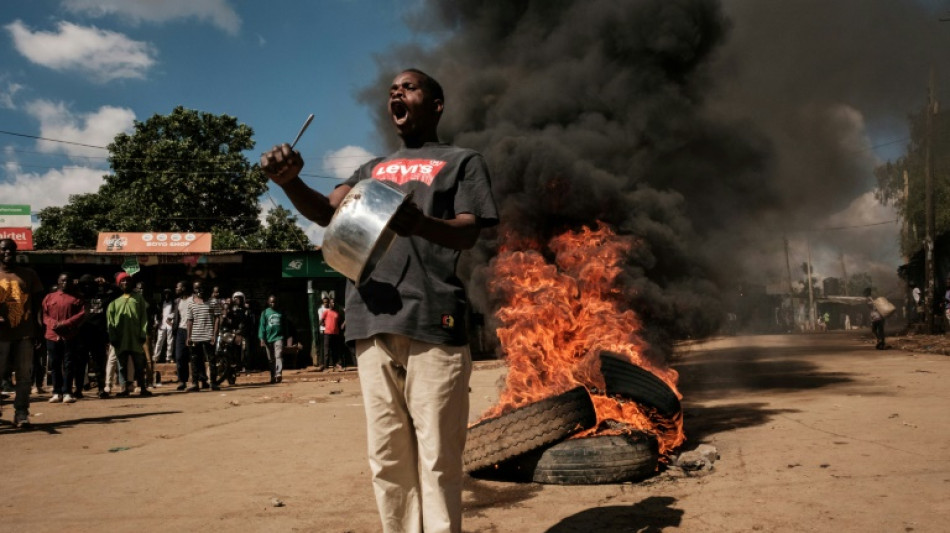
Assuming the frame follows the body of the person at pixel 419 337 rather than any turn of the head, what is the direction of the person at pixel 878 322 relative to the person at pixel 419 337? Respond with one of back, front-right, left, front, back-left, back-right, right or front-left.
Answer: back

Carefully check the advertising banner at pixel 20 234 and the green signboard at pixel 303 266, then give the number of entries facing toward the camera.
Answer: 2

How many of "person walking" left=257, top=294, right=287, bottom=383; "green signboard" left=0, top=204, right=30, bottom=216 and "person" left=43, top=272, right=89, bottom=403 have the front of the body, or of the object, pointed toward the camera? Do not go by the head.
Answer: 3

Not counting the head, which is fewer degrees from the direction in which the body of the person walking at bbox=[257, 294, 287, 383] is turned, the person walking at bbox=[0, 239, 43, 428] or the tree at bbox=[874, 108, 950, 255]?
the person walking

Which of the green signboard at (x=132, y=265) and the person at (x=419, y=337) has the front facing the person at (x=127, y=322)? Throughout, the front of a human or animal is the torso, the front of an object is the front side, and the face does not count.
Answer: the green signboard

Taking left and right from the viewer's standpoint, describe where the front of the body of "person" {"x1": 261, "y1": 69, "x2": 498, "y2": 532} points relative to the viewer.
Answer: facing the viewer and to the left of the viewer

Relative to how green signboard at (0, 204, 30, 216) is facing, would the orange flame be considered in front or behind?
in front

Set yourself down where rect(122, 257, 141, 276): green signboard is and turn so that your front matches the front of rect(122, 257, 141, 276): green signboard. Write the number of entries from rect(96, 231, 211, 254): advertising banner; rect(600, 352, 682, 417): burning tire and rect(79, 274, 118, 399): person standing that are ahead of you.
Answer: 2

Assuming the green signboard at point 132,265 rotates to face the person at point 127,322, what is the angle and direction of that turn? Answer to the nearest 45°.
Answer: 0° — it already faces them

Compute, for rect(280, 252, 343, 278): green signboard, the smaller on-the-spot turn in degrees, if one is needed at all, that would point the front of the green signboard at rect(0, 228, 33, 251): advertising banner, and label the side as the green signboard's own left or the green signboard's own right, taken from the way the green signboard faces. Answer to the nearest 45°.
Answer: approximately 135° to the green signboard's own right

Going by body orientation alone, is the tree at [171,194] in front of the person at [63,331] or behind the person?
behind

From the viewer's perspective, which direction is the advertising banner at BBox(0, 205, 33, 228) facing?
toward the camera

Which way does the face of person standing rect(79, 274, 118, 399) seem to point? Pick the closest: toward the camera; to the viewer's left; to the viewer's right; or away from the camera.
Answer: toward the camera

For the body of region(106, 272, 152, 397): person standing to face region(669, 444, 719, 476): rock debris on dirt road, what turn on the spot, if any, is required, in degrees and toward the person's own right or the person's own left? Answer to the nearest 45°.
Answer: approximately 45° to the person's own left

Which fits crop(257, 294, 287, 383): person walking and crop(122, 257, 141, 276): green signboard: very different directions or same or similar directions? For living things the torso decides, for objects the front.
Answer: same or similar directions

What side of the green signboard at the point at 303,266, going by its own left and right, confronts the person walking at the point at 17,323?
front

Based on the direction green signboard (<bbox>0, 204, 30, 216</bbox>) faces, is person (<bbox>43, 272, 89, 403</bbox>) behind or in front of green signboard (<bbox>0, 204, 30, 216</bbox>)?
in front

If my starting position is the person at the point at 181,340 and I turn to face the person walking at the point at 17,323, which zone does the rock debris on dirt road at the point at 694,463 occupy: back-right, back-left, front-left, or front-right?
front-left
